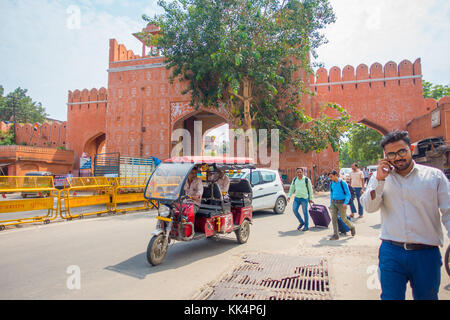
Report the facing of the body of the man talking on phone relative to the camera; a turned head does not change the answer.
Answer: toward the camera

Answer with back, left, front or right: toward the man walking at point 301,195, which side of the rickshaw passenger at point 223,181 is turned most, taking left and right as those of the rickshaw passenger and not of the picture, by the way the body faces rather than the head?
back

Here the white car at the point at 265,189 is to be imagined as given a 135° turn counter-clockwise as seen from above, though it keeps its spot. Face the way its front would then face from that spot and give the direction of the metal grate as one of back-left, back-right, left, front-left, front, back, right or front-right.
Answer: right

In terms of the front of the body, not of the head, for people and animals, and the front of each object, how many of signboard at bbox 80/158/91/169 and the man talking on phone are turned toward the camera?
2

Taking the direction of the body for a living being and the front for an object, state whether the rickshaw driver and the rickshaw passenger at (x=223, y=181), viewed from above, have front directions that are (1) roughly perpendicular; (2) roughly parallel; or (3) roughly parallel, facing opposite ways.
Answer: roughly parallel

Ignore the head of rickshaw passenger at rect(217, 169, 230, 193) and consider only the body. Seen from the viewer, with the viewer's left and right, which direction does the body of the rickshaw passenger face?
facing the viewer and to the left of the viewer

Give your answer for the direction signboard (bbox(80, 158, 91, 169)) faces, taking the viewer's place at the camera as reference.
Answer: facing the viewer

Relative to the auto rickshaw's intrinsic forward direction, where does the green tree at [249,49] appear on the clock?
The green tree is roughly at 5 o'clock from the auto rickshaw.

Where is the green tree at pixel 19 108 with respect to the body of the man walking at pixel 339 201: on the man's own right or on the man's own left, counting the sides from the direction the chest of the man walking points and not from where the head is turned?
on the man's own right

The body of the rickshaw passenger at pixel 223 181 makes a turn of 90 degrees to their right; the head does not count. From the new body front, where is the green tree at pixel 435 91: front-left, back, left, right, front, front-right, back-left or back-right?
right

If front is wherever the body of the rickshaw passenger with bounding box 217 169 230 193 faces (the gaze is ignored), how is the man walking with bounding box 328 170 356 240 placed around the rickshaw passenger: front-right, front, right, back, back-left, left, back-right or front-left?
back-left

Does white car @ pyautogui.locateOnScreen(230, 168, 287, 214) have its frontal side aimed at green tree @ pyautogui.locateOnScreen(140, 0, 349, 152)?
no

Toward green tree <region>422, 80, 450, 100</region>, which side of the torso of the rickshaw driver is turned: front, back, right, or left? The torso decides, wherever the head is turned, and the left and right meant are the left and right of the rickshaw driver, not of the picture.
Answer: back

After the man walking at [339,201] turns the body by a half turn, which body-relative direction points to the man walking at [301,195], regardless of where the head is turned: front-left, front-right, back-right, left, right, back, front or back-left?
left
